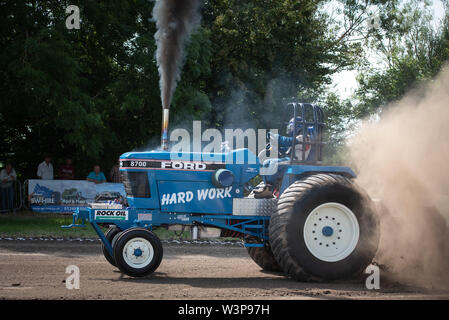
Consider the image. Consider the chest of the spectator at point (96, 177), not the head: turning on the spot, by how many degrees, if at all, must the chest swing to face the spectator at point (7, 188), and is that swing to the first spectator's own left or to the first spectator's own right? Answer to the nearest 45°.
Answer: approximately 90° to the first spectator's own right

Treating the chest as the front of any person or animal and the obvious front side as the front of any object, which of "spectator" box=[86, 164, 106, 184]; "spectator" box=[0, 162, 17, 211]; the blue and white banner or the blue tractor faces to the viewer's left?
the blue tractor

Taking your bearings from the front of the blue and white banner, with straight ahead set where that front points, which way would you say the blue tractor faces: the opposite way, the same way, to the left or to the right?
to the right

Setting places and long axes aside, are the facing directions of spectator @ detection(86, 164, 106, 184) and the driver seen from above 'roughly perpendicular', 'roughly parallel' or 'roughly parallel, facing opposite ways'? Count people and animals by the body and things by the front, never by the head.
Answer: roughly perpendicular

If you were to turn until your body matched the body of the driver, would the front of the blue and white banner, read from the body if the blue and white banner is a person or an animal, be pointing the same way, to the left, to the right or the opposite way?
to the left

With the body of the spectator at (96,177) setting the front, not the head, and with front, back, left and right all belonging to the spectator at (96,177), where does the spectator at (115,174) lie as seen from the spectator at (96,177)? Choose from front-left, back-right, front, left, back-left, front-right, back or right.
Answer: back-left

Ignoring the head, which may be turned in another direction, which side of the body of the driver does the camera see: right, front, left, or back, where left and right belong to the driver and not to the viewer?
left

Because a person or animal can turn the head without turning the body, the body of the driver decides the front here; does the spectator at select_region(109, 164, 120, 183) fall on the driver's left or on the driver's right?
on the driver's right

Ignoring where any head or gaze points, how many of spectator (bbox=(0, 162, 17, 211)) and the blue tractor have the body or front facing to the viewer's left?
1

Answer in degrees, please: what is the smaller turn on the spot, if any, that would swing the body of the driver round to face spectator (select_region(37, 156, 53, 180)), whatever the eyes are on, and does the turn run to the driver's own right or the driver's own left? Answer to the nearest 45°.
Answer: approximately 45° to the driver's own right

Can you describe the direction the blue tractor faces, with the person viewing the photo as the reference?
facing to the left of the viewer

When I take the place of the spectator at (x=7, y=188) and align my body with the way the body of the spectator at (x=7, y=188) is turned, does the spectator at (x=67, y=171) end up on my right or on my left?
on my left
